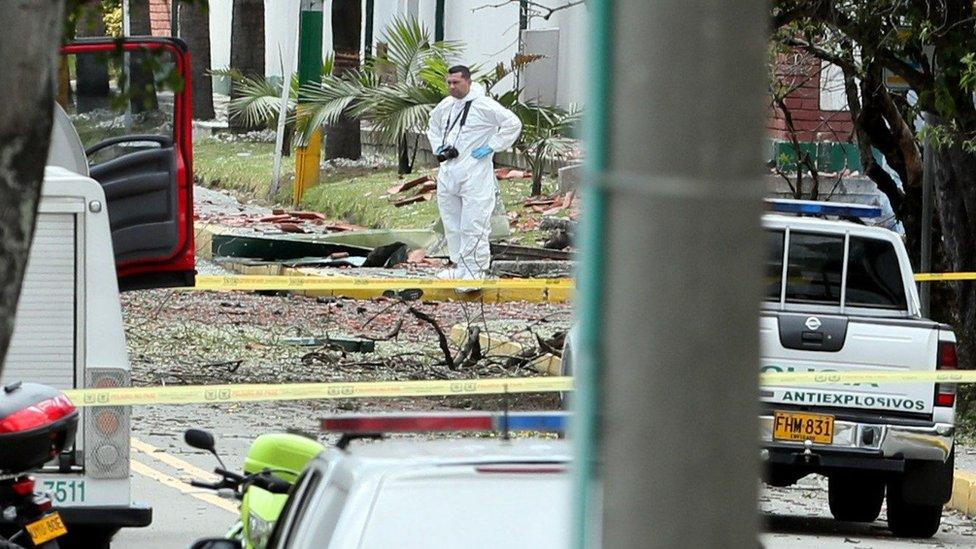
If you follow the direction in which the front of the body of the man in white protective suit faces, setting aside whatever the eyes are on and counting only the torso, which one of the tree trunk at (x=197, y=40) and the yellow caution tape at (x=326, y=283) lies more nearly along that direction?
the yellow caution tape

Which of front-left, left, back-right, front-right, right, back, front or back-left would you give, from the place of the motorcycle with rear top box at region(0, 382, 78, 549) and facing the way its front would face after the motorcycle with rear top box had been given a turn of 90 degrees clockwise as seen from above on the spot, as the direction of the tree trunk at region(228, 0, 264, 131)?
front-left

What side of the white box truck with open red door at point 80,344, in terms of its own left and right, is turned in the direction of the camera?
back

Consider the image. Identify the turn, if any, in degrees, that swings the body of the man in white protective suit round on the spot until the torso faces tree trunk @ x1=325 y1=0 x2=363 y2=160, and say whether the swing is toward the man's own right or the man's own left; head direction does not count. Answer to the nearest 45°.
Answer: approximately 135° to the man's own right

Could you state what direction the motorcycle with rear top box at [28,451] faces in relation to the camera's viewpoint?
facing away from the viewer and to the left of the viewer

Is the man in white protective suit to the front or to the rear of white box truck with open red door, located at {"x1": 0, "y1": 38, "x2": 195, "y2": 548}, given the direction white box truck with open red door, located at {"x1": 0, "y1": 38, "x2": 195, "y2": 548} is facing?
to the front

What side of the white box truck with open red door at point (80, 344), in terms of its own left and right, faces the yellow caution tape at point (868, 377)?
right

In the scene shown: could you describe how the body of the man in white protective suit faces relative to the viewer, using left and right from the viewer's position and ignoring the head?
facing the viewer and to the left of the viewer

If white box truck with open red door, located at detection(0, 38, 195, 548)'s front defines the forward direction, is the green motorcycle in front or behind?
behind
